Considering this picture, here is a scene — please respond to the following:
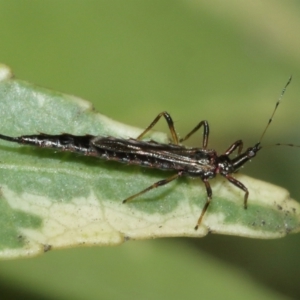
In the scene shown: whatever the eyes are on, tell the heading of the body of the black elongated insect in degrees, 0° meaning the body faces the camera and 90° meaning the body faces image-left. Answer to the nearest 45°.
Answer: approximately 270°
